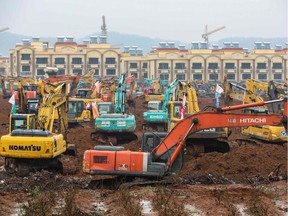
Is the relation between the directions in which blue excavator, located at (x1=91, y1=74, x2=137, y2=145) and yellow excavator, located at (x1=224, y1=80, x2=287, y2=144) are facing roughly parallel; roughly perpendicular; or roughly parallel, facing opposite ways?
roughly perpendicular

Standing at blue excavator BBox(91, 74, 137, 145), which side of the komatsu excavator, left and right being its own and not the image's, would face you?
front

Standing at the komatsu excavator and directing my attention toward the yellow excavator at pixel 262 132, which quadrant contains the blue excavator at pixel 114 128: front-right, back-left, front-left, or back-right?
front-left

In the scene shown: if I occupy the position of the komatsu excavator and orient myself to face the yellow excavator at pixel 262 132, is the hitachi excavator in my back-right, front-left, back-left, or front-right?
front-right

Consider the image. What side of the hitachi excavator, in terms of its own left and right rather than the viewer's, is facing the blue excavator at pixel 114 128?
left

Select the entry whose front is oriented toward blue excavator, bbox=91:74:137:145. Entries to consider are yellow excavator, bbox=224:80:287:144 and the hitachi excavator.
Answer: the yellow excavator

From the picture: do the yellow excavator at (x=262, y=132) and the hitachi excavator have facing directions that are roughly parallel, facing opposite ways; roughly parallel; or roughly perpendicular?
roughly parallel, facing opposite ways

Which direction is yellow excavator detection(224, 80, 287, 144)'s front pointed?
to the viewer's left

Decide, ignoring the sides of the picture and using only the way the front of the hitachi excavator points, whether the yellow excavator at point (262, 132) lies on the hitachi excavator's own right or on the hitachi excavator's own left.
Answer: on the hitachi excavator's own left

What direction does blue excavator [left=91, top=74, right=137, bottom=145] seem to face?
away from the camera

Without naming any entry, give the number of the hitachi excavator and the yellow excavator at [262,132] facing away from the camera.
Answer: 0

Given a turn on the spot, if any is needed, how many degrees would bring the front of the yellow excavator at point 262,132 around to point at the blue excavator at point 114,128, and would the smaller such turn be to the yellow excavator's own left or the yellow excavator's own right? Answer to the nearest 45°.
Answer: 0° — it already faces it

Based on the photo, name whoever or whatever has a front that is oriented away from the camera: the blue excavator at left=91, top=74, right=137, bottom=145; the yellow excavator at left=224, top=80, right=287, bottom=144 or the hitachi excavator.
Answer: the blue excavator

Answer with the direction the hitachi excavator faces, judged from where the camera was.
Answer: facing to the right of the viewer
